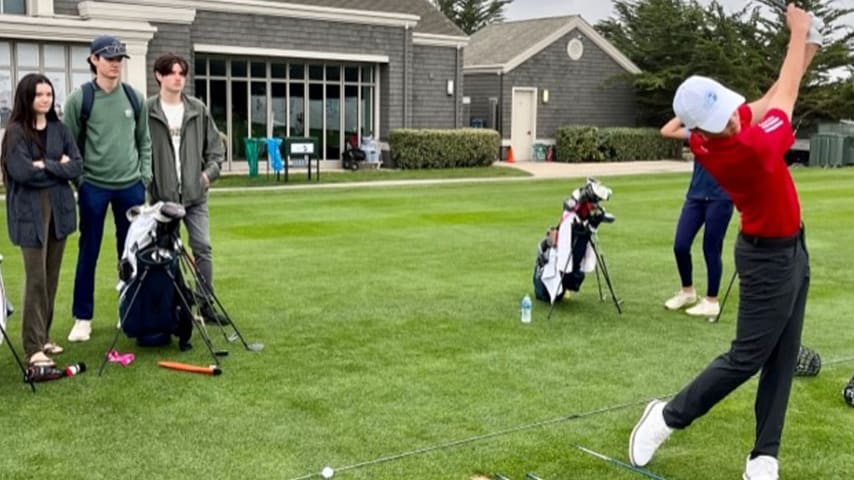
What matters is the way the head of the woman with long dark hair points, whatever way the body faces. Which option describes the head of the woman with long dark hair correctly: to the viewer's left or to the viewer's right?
to the viewer's right

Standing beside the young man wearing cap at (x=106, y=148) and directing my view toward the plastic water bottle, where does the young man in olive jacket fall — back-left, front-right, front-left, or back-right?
front-left

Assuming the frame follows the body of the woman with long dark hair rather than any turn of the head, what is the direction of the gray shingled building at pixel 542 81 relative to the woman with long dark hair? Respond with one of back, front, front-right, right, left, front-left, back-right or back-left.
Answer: left

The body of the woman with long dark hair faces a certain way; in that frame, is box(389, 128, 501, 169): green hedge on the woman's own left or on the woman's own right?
on the woman's own left

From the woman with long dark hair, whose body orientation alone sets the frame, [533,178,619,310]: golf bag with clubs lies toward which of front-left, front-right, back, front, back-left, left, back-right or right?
front-left

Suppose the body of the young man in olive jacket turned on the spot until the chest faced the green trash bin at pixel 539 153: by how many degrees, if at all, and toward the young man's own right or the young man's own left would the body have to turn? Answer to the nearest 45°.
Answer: approximately 135° to the young man's own left

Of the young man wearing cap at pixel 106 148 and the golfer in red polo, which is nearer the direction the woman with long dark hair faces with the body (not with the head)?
the golfer in red polo

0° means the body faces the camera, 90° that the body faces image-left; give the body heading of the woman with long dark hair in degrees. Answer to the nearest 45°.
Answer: approximately 315°

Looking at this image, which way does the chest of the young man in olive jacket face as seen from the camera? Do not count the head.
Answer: toward the camera

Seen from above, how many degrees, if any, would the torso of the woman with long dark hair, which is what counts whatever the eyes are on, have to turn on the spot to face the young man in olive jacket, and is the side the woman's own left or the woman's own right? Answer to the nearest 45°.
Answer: approximately 90° to the woman's own left

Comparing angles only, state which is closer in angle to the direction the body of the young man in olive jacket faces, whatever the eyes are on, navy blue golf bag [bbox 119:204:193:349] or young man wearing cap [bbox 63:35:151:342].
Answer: the navy blue golf bag

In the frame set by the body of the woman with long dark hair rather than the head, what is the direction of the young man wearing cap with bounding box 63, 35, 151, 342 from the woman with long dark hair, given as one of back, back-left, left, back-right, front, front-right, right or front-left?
left

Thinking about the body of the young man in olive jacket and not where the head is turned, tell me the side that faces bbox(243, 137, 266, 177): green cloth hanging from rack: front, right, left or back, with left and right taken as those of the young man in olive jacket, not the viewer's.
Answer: back

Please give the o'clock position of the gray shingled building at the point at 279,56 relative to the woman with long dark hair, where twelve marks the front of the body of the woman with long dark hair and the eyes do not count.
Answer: The gray shingled building is roughly at 8 o'clock from the woman with long dark hair.

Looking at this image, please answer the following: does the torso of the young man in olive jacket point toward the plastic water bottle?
no

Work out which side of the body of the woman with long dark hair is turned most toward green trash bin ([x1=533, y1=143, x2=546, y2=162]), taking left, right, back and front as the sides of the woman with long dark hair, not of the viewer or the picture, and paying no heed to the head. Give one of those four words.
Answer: left

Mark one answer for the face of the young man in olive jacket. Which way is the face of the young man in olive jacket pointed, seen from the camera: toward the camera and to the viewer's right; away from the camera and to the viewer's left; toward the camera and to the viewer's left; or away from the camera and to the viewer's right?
toward the camera and to the viewer's right

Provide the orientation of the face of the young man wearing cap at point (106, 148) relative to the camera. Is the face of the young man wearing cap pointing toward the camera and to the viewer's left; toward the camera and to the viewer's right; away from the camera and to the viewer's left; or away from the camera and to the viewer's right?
toward the camera and to the viewer's right

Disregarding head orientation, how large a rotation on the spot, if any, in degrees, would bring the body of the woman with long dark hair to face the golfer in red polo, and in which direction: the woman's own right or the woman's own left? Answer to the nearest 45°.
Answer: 0° — they already face them

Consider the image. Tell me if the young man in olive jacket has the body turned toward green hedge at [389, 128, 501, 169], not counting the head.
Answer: no
